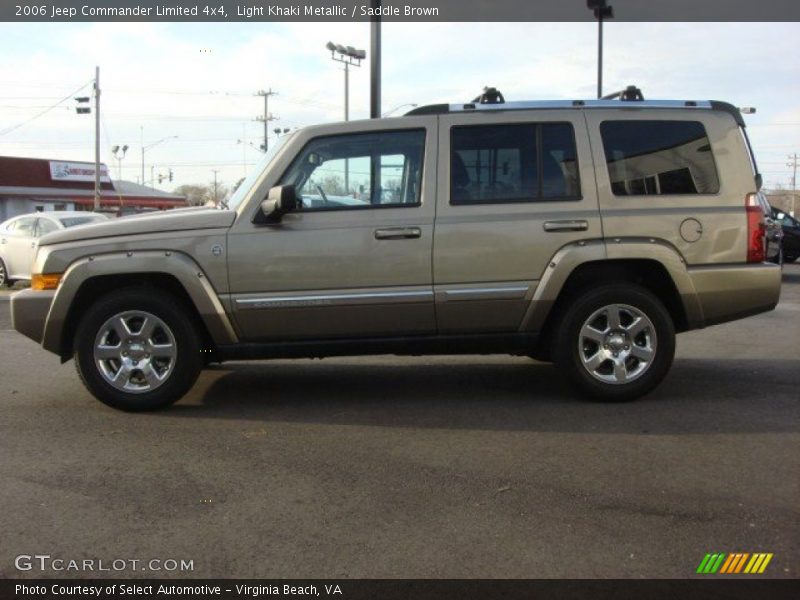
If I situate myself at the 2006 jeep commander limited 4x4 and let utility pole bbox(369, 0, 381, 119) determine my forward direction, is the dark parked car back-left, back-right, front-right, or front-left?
front-right

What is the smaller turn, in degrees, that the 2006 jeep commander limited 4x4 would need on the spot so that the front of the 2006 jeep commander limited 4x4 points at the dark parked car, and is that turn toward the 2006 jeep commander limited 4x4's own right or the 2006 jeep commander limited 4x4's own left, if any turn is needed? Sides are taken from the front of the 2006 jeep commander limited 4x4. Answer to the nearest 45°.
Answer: approximately 135° to the 2006 jeep commander limited 4x4's own right

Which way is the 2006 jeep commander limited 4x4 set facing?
to the viewer's left

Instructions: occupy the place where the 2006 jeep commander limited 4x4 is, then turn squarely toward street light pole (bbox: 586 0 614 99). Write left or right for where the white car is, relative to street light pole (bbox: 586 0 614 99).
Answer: left

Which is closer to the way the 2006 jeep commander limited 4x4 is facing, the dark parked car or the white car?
the white car

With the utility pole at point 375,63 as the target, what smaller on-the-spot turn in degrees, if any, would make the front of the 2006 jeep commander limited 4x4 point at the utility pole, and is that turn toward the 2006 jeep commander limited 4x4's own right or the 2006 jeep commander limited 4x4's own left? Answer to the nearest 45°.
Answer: approximately 90° to the 2006 jeep commander limited 4x4's own right

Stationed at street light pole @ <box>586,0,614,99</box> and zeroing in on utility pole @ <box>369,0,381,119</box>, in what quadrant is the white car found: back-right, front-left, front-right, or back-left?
front-right

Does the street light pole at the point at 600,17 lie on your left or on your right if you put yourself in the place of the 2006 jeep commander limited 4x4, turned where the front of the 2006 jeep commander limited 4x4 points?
on your right
